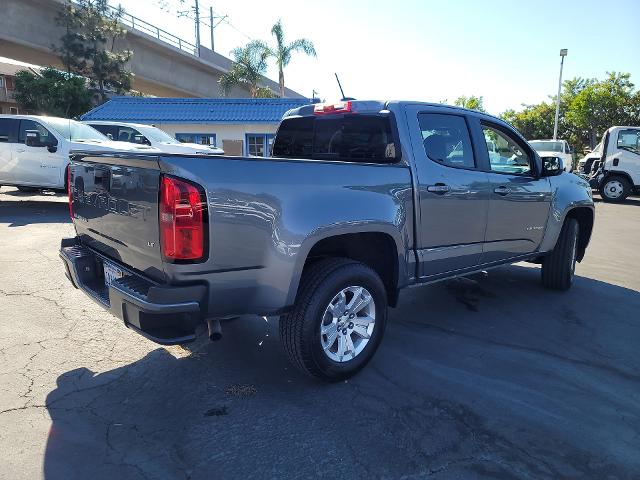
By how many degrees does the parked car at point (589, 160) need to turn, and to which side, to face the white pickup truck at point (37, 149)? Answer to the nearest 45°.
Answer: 0° — it already faces it

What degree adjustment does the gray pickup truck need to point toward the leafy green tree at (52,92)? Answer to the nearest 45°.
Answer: approximately 90° to its left

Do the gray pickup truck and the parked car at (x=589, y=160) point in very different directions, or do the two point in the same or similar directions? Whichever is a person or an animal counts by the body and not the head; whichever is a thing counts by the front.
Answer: very different directions

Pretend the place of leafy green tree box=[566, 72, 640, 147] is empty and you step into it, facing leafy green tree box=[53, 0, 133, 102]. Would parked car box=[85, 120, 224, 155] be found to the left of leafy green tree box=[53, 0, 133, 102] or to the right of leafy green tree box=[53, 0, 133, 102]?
left

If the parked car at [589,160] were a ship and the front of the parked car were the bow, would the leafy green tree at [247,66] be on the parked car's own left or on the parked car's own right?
on the parked car's own right

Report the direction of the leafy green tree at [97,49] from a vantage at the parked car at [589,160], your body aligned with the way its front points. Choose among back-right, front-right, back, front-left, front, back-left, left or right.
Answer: front-right

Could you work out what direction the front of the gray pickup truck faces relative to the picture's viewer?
facing away from the viewer and to the right of the viewer

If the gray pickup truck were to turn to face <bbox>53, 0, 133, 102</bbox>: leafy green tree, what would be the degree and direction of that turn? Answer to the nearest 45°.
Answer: approximately 90° to its left

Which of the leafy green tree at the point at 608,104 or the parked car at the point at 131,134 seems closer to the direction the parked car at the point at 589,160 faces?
the parked car

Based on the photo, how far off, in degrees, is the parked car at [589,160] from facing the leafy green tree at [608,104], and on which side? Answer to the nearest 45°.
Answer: approximately 135° to its right

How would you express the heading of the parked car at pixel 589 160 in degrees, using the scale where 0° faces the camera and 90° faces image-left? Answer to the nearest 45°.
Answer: approximately 45°

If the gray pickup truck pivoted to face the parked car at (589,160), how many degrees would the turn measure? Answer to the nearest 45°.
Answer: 0° — it already faces it
